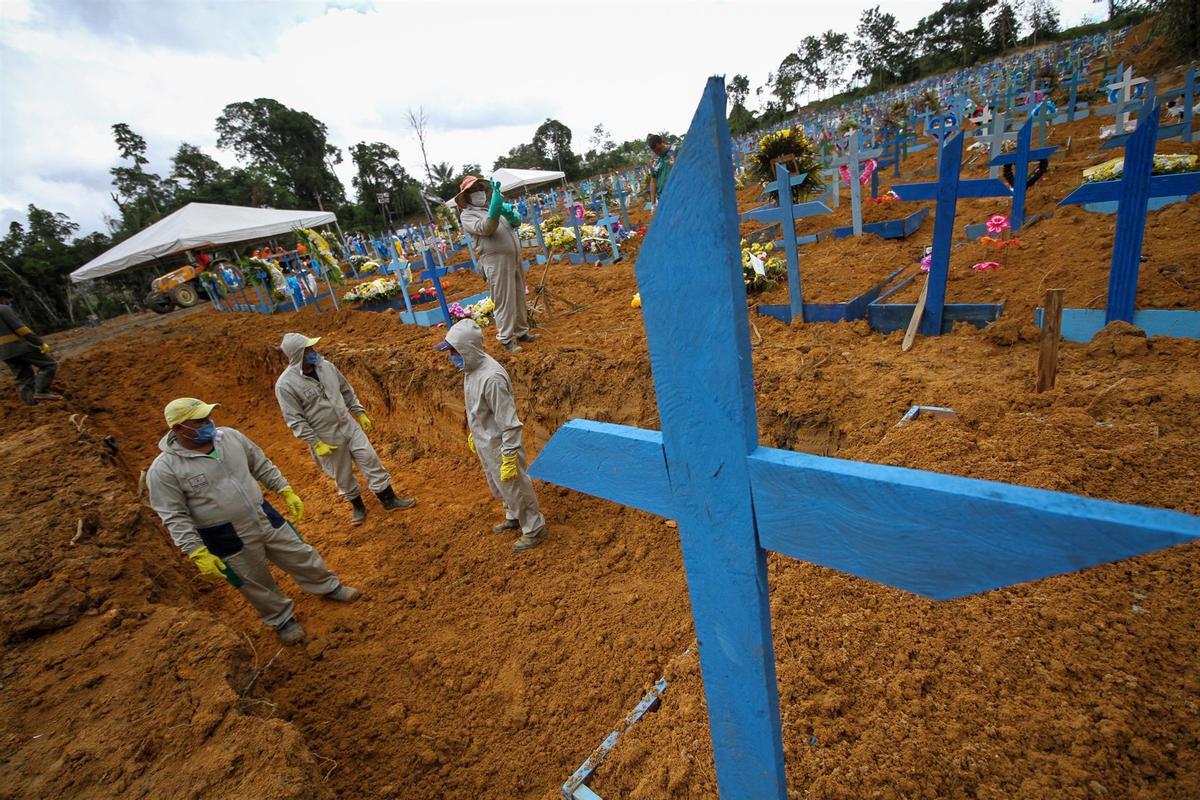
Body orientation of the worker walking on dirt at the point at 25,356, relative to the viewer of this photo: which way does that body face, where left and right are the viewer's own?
facing to the right of the viewer

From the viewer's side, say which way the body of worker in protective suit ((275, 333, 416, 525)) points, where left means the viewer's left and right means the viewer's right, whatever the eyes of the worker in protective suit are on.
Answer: facing the viewer and to the right of the viewer

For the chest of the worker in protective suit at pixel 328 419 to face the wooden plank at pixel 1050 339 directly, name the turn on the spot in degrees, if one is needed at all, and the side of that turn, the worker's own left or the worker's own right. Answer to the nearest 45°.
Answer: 0° — they already face it

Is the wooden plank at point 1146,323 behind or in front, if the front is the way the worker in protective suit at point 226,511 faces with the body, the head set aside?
in front

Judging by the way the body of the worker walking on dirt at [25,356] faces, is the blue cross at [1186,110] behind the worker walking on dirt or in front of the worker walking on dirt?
in front

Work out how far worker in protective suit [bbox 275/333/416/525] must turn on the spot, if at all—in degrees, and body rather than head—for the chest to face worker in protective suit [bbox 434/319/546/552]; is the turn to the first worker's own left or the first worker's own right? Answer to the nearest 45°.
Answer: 0° — they already face them

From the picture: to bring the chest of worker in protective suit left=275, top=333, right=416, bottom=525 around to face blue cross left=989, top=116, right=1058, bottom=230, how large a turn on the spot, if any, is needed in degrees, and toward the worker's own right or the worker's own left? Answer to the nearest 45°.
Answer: approximately 45° to the worker's own left

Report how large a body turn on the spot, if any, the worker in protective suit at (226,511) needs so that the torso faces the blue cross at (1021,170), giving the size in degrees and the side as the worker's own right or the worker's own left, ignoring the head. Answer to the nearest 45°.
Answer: approximately 45° to the worker's own left

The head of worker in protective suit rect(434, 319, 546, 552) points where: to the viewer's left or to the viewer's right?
to the viewer's left

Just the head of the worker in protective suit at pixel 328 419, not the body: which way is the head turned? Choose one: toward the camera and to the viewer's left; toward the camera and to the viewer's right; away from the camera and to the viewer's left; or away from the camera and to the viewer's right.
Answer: toward the camera and to the viewer's right

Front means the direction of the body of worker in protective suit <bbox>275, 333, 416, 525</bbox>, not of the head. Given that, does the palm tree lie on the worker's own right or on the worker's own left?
on the worker's own left
